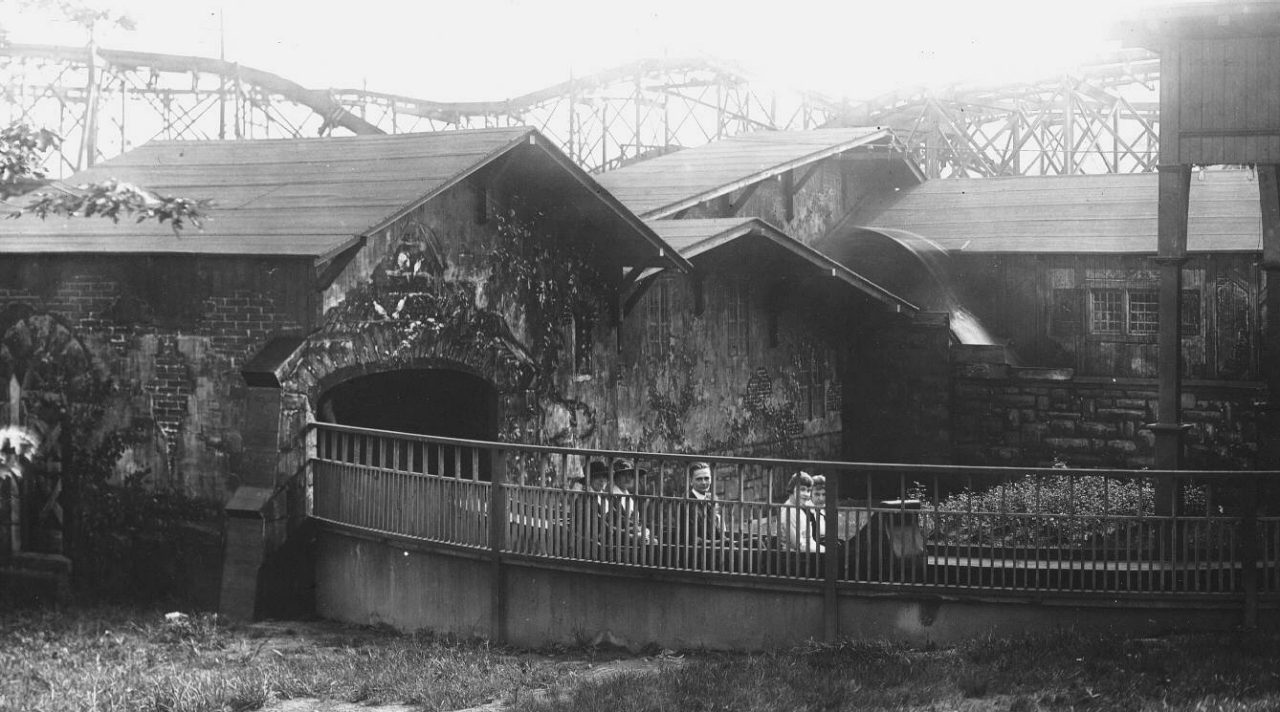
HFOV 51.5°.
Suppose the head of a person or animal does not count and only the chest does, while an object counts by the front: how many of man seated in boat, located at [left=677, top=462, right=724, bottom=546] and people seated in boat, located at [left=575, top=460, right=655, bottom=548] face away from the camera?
0

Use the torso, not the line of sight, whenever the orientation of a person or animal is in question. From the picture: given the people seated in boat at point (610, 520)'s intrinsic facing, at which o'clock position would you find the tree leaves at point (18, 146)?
The tree leaves is roughly at 4 o'clock from the people seated in boat.

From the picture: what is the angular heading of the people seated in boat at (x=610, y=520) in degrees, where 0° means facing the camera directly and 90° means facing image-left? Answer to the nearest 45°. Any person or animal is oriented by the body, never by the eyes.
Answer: approximately 315°

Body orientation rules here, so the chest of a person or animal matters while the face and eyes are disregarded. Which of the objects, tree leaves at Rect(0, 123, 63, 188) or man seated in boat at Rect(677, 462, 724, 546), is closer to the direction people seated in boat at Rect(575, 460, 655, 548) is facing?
the man seated in boat

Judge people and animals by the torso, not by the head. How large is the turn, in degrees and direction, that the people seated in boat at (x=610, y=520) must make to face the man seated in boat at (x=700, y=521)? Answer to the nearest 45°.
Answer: approximately 45° to their left

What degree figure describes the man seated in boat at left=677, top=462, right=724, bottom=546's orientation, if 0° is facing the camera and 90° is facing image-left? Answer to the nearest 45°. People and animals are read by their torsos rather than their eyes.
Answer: approximately 315°
